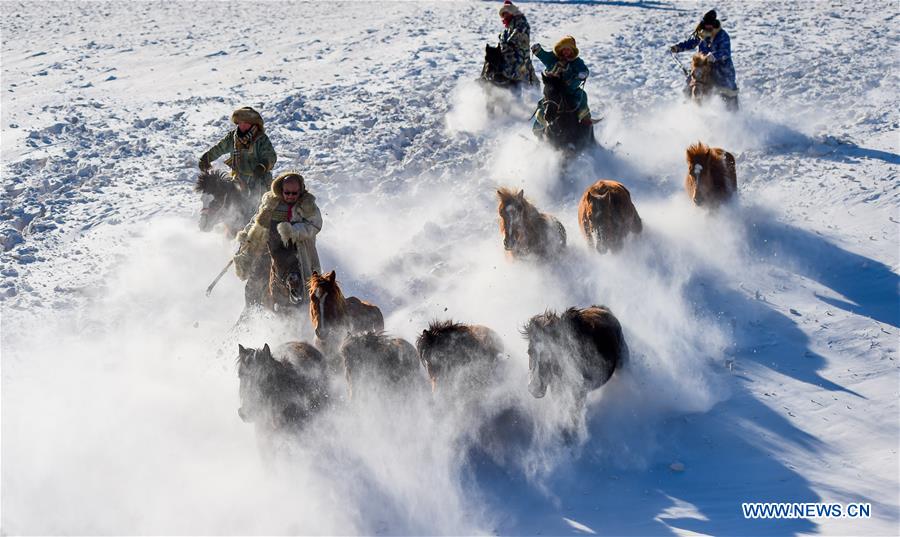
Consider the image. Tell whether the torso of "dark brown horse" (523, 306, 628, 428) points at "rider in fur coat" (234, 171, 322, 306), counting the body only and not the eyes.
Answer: no

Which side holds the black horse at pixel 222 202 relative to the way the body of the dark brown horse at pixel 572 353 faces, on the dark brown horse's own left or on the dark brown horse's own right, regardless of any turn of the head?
on the dark brown horse's own right

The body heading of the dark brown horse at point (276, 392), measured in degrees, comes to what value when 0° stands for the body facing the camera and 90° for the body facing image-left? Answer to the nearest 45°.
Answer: approximately 45°

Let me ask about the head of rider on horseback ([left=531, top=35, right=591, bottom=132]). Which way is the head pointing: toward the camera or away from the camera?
toward the camera

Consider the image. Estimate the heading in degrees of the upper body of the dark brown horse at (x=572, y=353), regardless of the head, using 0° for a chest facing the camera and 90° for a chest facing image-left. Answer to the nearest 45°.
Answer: approximately 45°

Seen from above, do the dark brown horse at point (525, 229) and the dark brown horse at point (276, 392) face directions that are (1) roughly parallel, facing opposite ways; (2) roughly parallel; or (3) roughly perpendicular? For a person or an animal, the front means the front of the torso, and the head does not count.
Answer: roughly parallel

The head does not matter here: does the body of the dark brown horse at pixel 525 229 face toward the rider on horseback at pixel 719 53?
no

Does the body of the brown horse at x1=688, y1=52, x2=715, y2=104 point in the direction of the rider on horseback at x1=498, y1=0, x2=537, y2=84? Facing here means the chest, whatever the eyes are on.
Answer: no

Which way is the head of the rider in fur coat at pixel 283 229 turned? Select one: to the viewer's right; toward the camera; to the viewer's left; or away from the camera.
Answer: toward the camera

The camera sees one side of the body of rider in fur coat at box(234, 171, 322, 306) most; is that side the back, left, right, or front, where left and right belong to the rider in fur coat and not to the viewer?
front

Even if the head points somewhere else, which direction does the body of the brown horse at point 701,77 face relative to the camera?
toward the camera

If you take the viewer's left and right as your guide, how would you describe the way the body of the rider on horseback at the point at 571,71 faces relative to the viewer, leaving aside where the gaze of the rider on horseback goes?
facing the viewer

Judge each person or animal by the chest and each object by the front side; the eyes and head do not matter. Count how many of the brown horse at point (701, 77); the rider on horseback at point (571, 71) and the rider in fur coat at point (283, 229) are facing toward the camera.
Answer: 3

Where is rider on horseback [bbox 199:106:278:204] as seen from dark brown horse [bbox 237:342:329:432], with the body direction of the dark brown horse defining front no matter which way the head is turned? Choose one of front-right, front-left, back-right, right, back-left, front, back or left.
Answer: back-right

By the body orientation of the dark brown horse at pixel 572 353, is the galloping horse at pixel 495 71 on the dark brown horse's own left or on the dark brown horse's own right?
on the dark brown horse's own right
